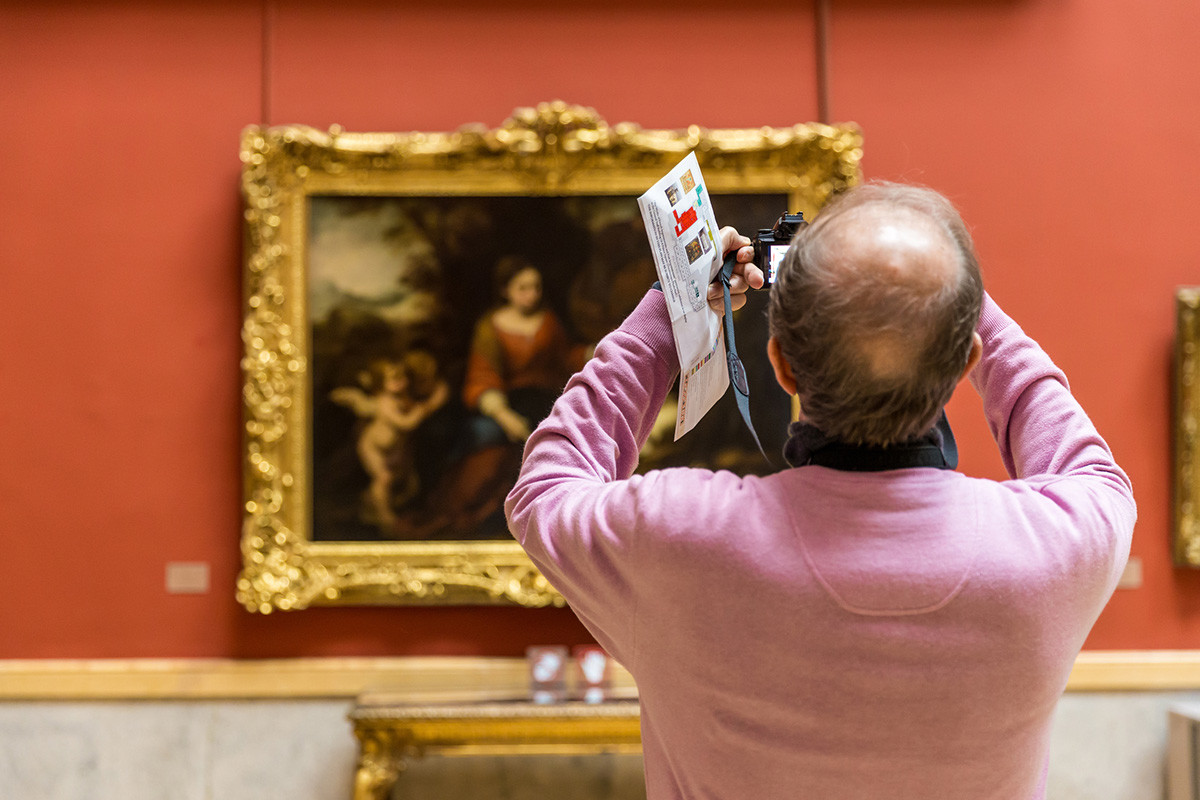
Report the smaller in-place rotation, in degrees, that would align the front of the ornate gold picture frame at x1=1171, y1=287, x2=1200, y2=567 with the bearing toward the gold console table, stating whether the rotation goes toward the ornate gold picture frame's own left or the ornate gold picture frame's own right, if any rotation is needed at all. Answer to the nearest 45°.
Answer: approximately 45° to the ornate gold picture frame's own right

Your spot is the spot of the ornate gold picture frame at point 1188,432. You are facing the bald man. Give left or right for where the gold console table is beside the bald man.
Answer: right

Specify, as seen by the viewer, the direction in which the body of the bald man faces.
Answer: away from the camera

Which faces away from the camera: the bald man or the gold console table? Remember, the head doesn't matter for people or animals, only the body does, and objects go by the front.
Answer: the bald man

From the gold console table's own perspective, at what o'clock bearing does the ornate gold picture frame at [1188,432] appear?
The ornate gold picture frame is roughly at 9 o'clock from the gold console table.

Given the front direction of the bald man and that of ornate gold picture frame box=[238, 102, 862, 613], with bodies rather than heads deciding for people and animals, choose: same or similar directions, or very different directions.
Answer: very different directions

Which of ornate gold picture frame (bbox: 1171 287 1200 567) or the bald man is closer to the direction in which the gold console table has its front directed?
the bald man
